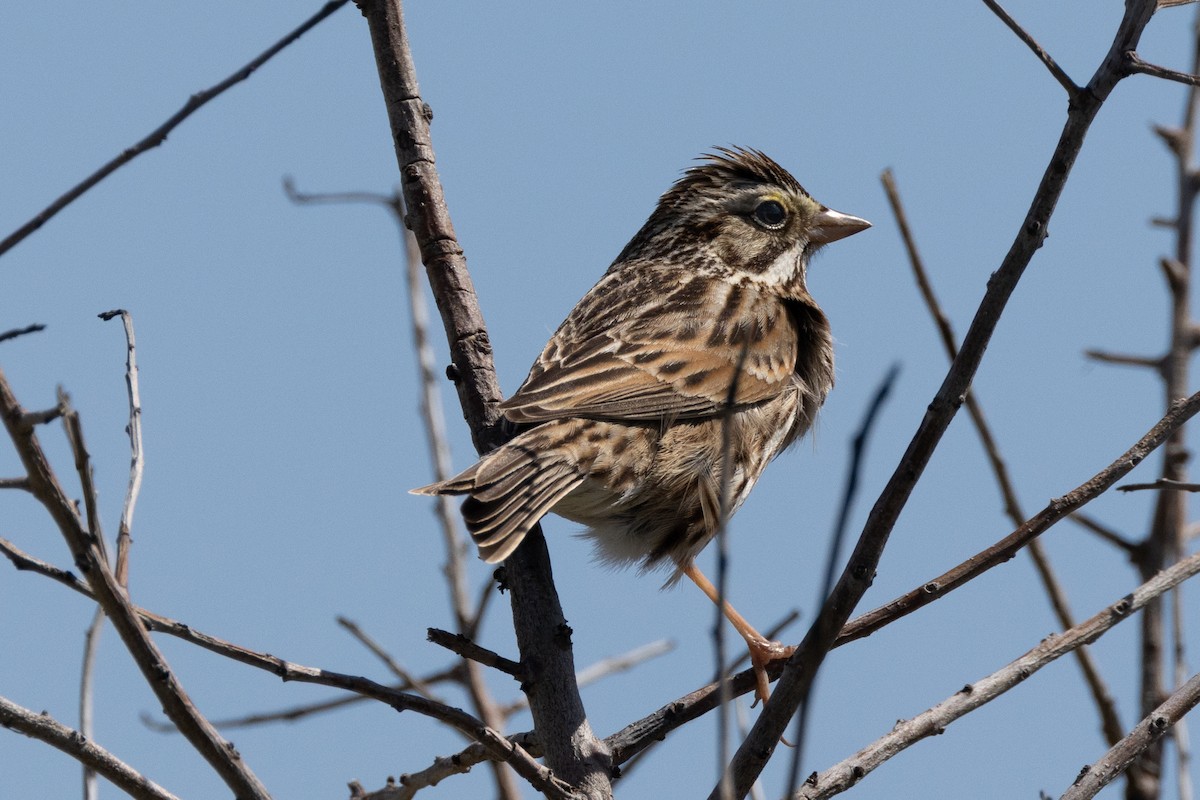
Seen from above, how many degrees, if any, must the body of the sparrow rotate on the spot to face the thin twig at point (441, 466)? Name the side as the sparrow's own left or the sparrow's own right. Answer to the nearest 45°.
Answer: approximately 180°

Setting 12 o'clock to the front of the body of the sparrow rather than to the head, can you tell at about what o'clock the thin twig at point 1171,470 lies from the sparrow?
The thin twig is roughly at 1 o'clock from the sparrow.

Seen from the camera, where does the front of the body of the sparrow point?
to the viewer's right
